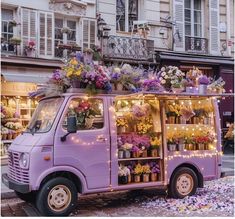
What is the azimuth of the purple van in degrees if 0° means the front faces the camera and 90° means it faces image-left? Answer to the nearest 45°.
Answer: approximately 45°

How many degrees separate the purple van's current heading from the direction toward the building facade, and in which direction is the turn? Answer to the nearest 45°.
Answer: approximately 135° to its right

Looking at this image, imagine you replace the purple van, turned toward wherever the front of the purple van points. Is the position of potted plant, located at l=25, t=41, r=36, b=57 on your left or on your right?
on your right
